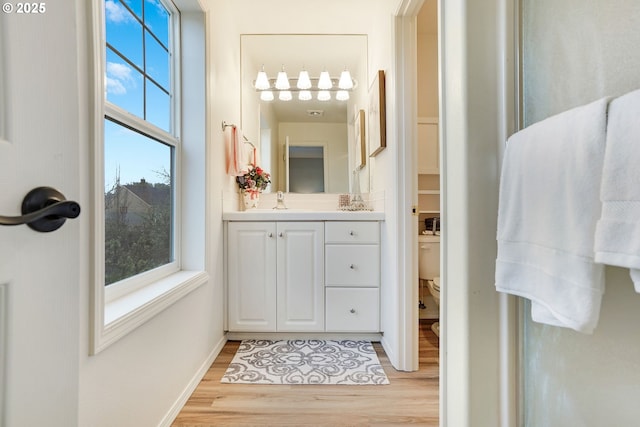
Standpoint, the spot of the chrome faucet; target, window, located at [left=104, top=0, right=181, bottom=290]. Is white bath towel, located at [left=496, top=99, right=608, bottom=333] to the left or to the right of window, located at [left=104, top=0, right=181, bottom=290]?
left

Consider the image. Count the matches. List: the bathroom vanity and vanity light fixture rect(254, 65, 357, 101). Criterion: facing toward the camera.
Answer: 2
